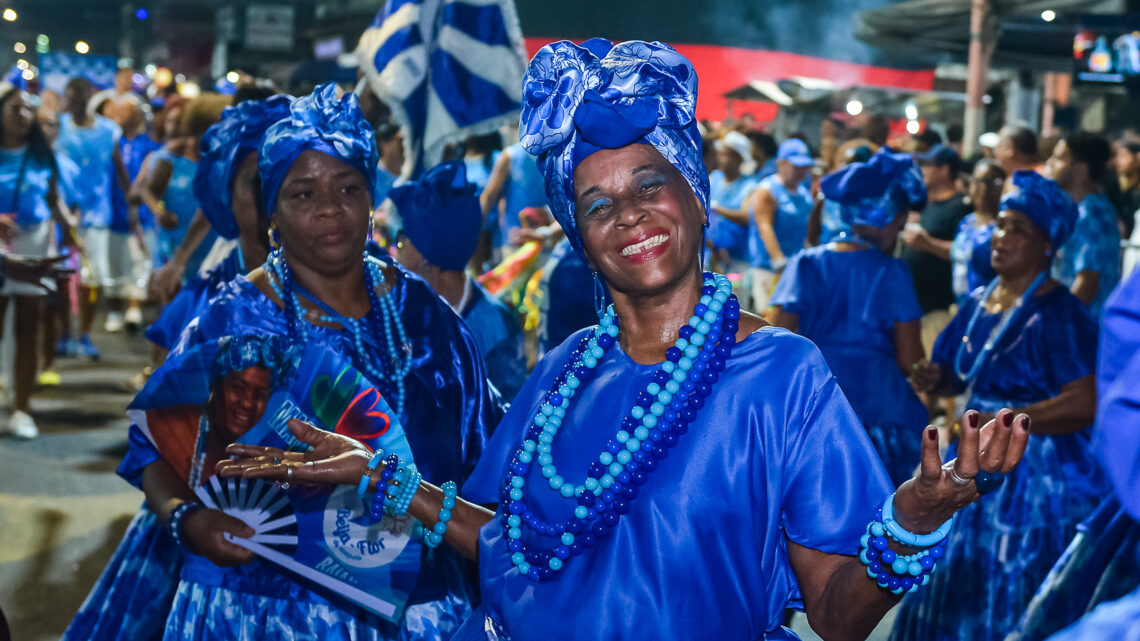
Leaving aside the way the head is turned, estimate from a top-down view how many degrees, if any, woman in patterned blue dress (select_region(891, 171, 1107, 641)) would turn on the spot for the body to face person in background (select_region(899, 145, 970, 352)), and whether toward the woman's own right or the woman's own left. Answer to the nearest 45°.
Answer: approximately 135° to the woman's own right

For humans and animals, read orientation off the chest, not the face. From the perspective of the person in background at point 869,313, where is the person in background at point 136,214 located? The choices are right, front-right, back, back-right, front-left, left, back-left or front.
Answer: left

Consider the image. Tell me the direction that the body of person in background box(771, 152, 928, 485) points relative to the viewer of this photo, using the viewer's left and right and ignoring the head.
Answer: facing away from the viewer and to the right of the viewer

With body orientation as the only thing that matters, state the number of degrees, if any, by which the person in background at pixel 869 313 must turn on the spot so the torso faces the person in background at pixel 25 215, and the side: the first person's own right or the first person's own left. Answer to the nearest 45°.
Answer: approximately 135° to the first person's own left

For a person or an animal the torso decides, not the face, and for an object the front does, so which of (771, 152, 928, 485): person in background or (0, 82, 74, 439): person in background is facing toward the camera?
(0, 82, 74, 439): person in background

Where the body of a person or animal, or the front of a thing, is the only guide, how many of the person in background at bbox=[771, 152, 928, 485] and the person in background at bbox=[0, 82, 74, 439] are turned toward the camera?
1

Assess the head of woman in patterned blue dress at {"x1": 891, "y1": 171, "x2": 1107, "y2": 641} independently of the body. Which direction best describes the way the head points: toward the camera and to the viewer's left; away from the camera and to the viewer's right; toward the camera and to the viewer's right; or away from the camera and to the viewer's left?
toward the camera and to the viewer's left

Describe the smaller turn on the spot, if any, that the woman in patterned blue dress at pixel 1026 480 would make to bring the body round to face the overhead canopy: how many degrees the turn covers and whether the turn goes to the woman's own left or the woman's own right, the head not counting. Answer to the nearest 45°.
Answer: approximately 135° to the woman's own right

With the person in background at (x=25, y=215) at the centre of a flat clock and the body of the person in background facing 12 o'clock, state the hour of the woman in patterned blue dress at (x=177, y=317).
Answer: The woman in patterned blue dress is roughly at 12 o'clock from the person in background.

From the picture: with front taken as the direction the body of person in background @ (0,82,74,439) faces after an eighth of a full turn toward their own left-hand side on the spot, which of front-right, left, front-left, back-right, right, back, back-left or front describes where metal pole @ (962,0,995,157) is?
front-left

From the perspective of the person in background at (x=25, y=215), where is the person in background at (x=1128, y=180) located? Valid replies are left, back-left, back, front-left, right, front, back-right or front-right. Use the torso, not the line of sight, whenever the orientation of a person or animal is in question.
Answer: left

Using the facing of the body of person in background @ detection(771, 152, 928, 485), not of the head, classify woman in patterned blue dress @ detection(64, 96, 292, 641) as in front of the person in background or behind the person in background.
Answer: behind

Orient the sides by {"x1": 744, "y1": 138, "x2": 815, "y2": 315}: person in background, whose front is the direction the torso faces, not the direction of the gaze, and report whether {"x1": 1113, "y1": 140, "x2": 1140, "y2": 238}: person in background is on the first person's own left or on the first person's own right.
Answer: on the first person's own left

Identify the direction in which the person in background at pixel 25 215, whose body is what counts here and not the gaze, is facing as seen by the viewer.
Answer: toward the camera

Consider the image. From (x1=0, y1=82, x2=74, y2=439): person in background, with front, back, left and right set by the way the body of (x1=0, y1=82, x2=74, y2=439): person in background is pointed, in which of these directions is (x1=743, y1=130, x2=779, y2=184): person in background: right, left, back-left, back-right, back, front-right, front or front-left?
left

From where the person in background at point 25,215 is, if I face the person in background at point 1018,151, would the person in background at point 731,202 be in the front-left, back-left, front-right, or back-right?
front-left

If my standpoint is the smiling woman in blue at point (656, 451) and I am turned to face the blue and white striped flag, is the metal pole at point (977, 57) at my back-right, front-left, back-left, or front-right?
front-right

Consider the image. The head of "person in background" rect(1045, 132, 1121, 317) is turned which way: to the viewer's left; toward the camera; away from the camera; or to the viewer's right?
to the viewer's left
